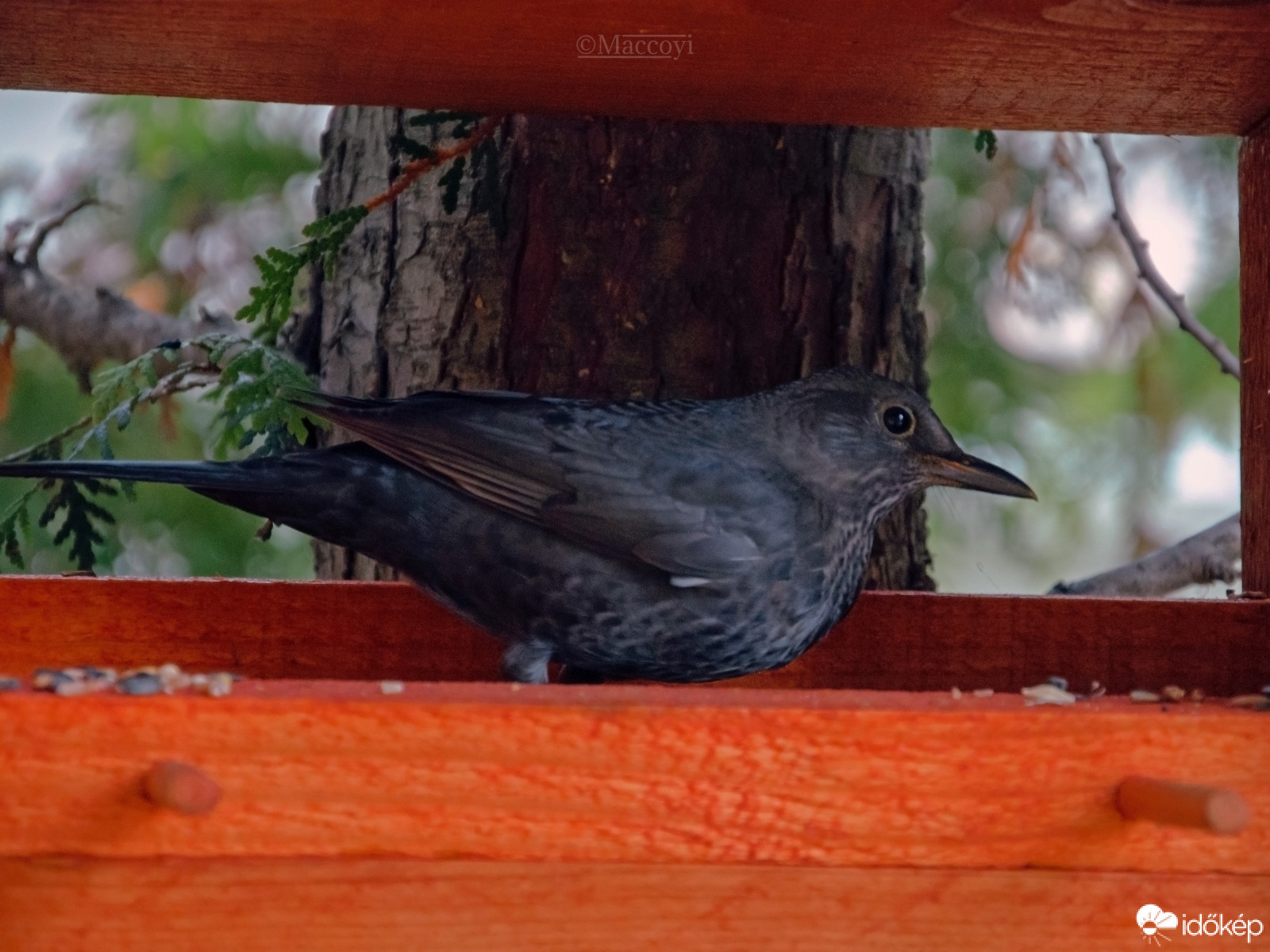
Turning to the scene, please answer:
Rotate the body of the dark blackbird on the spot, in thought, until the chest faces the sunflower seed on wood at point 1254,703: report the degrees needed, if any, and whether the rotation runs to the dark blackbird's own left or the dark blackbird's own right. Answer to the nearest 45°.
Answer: approximately 45° to the dark blackbird's own right

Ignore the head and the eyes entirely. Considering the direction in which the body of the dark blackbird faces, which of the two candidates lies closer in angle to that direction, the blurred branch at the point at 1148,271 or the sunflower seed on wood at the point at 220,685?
the blurred branch

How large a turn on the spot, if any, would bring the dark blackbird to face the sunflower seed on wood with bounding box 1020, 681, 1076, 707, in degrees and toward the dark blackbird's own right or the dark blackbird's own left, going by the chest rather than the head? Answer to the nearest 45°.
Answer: approximately 45° to the dark blackbird's own right

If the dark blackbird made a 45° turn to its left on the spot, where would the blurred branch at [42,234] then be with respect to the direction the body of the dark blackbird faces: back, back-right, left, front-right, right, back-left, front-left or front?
left

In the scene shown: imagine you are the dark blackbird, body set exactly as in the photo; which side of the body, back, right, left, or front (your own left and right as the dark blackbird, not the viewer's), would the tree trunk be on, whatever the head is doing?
left

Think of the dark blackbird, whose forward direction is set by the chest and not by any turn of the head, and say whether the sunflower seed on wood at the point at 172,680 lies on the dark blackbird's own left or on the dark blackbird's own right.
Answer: on the dark blackbird's own right

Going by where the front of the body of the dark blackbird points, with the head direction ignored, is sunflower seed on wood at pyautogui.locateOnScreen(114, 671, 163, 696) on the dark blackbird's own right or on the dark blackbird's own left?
on the dark blackbird's own right

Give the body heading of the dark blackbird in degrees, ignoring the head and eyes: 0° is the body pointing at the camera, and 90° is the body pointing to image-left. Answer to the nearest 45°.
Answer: approximately 270°

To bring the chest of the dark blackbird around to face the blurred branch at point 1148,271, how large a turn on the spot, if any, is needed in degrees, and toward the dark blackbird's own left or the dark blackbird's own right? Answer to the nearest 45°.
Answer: approximately 45° to the dark blackbird's own left

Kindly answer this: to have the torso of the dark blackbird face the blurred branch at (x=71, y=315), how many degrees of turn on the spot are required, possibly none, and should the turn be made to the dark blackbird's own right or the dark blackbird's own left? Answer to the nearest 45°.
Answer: approximately 135° to the dark blackbird's own left

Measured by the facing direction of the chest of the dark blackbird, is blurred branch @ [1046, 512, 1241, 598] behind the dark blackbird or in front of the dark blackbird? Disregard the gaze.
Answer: in front
